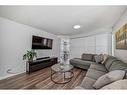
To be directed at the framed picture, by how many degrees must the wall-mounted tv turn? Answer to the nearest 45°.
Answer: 0° — it already faces it

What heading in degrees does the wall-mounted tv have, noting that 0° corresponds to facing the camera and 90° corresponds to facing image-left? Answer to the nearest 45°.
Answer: approximately 315°
